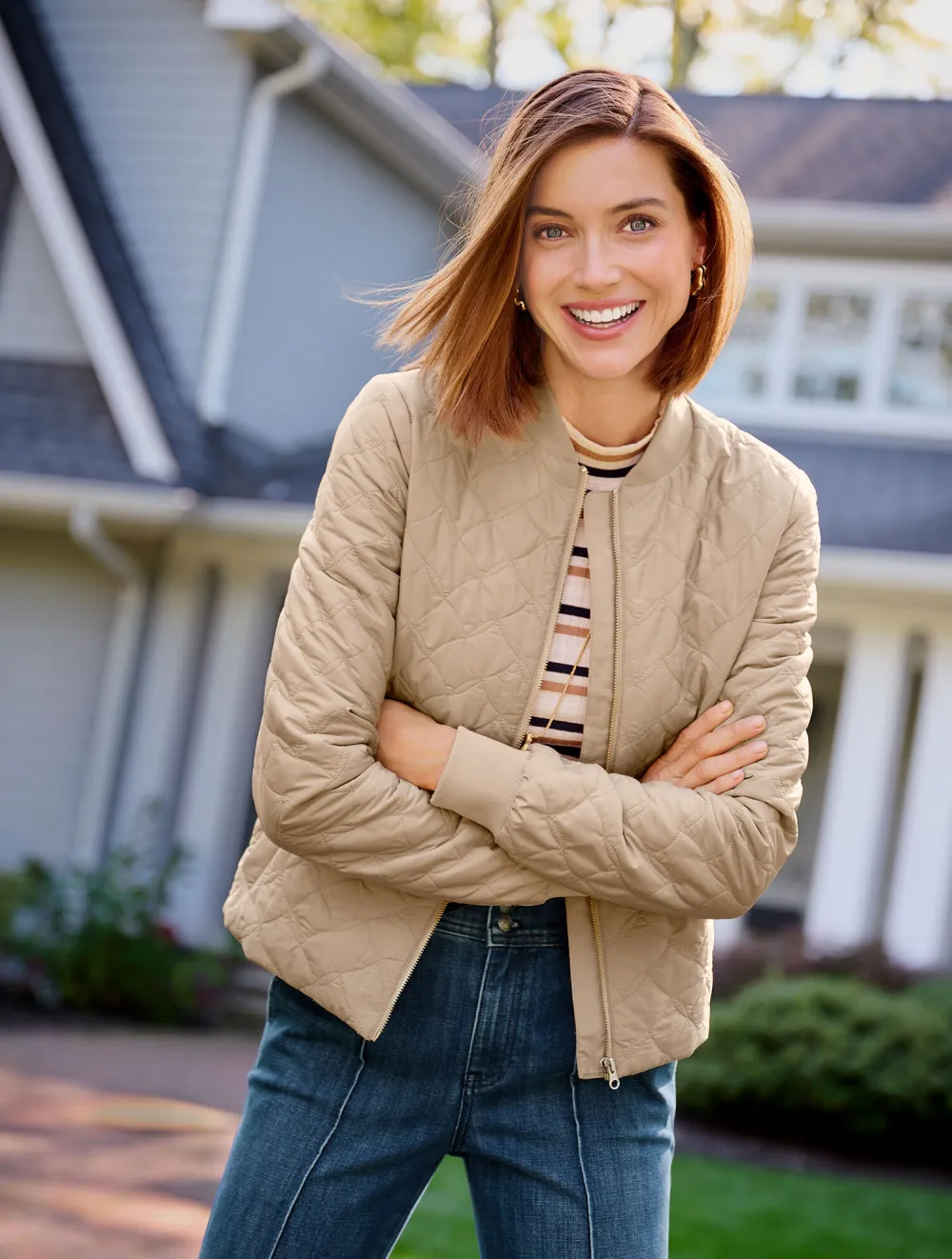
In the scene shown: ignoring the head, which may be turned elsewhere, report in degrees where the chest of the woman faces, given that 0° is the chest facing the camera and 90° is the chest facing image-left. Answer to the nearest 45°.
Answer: approximately 0°

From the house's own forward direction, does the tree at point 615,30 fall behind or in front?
behind

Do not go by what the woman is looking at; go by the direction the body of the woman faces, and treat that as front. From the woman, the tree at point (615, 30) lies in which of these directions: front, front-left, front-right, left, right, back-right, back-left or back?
back

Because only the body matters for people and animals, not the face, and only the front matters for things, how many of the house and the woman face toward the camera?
2

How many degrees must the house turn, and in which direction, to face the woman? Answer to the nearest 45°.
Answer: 0° — it already faces them

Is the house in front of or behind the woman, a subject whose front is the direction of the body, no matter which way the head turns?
behind

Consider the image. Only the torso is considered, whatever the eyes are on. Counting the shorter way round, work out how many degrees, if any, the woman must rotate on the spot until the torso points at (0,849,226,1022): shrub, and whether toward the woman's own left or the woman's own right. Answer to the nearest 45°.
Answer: approximately 180°

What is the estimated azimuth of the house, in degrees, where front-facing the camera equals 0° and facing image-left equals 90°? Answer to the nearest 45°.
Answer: approximately 0°
